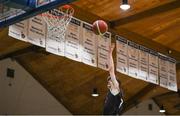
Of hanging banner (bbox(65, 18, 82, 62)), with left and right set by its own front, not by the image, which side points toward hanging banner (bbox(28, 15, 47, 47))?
right

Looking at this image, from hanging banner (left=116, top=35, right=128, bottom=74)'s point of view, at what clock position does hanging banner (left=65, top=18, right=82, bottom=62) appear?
hanging banner (left=65, top=18, right=82, bottom=62) is roughly at 3 o'clock from hanging banner (left=116, top=35, right=128, bottom=74).

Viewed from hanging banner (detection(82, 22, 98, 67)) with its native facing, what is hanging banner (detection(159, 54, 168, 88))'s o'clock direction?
hanging banner (detection(159, 54, 168, 88)) is roughly at 9 o'clock from hanging banner (detection(82, 22, 98, 67)).

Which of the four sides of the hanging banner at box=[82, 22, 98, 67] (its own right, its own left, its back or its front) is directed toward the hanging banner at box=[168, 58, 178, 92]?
left

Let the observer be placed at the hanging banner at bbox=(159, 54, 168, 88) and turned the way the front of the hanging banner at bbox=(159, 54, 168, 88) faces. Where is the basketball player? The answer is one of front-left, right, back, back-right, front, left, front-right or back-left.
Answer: front-right

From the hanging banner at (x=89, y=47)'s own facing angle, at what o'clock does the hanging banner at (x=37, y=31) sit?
the hanging banner at (x=37, y=31) is roughly at 3 o'clock from the hanging banner at (x=89, y=47).
